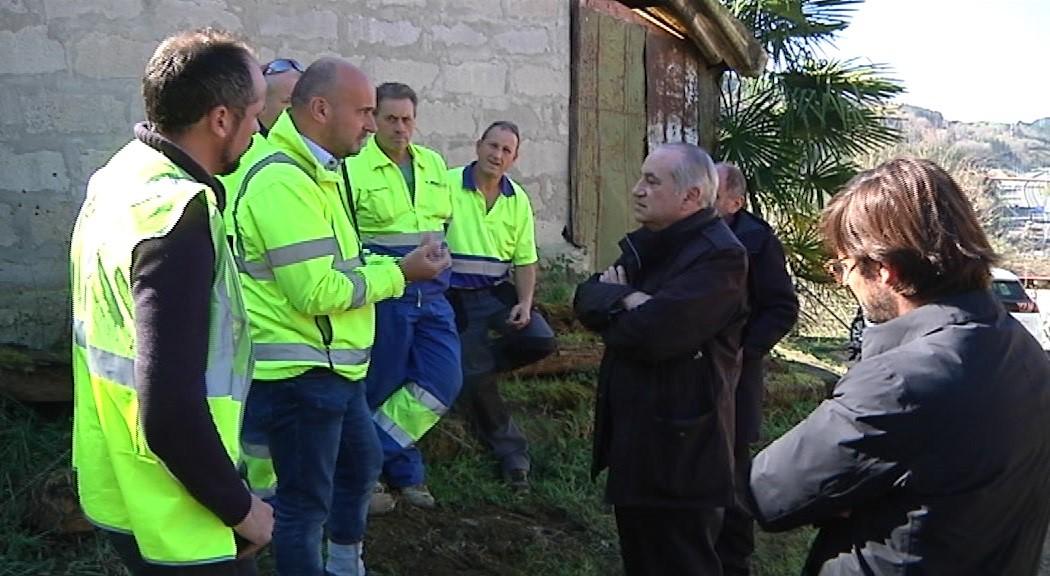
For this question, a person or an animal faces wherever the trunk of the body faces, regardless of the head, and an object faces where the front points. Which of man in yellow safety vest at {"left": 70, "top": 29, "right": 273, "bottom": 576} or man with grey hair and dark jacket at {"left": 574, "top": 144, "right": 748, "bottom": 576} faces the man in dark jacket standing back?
the man in yellow safety vest

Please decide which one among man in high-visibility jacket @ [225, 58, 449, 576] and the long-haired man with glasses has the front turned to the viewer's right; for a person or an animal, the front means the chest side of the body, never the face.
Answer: the man in high-visibility jacket

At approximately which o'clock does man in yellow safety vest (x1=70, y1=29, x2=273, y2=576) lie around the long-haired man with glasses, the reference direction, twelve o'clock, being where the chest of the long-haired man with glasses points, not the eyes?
The man in yellow safety vest is roughly at 10 o'clock from the long-haired man with glasses.

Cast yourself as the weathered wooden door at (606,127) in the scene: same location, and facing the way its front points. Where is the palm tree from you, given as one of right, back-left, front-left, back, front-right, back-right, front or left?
left

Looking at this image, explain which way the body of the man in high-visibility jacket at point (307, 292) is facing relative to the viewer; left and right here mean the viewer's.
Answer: facing to the right of the viewer

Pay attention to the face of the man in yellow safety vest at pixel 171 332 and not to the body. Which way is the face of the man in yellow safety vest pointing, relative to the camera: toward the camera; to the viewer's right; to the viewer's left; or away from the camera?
to the viewer's right

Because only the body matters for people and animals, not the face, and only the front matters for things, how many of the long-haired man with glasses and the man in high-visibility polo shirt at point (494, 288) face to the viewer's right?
0

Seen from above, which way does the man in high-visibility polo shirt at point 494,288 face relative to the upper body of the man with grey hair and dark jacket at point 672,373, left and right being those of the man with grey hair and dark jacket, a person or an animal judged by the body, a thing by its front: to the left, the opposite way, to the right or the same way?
to the left

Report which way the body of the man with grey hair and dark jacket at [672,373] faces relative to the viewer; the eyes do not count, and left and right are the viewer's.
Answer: facing to the left of the viewer

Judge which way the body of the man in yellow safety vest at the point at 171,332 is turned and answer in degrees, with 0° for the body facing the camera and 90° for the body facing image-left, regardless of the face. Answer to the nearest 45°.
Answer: approximately 225°

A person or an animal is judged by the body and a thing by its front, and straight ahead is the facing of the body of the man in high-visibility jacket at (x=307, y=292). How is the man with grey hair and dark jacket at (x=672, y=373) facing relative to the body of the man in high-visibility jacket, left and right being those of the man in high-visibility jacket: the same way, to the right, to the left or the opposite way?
the opposite way

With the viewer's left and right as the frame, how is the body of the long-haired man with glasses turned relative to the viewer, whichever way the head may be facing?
facing away from the viewer and to the left of the viewer

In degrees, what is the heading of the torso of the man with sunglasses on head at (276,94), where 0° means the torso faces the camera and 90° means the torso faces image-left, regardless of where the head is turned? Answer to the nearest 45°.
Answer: approximately 315°
